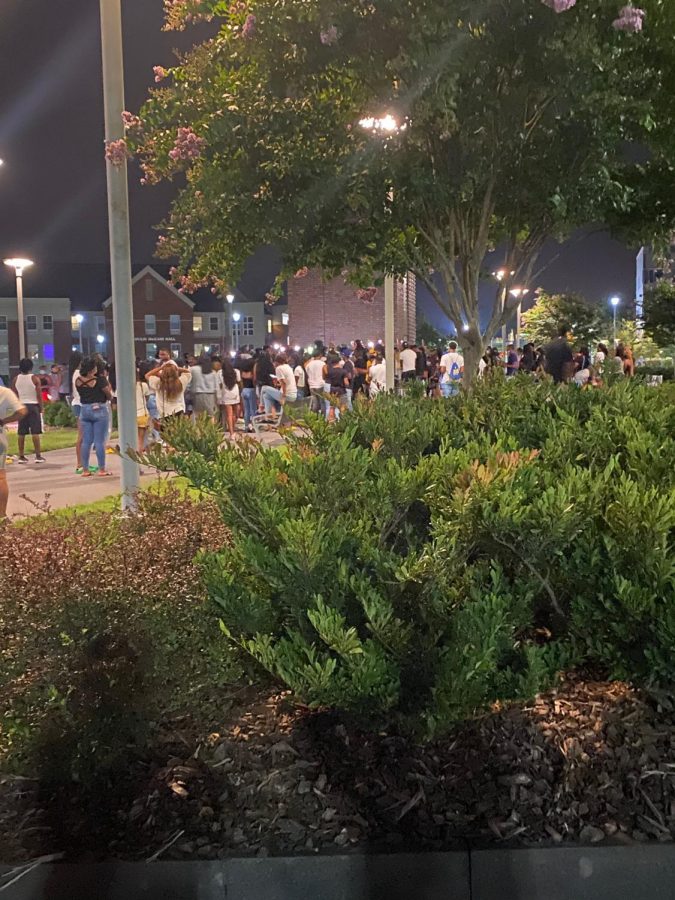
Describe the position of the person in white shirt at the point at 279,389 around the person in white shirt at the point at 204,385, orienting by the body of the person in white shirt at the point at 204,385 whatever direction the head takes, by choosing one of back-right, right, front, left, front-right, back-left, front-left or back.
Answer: front-right

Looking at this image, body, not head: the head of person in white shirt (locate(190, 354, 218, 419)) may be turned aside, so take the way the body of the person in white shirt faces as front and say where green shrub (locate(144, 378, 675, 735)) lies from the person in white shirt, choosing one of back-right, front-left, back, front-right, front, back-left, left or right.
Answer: back

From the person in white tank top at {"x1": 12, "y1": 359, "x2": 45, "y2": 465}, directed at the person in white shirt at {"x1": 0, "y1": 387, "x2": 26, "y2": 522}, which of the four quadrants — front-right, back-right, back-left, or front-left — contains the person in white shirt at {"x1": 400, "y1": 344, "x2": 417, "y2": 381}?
back-left

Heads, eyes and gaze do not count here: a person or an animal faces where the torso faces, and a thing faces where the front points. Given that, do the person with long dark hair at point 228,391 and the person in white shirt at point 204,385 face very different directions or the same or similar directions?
same or similar directions

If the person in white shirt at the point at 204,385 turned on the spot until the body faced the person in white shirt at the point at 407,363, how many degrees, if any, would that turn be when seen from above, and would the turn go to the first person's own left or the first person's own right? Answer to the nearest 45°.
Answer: approximately 45° to the first person's own right

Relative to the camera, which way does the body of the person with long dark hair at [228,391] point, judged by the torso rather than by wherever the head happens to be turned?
away from the camera

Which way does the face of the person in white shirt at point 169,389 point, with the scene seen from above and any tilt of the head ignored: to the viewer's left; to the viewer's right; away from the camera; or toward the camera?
away from the camera

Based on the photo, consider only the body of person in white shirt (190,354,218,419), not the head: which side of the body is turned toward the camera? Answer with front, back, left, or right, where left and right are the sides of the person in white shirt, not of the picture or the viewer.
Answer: back

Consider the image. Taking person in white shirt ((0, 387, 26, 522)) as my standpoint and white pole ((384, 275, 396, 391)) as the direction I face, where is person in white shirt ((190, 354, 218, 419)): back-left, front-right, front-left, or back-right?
front-left

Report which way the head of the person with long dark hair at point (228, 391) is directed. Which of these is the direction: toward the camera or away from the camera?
away from the camera

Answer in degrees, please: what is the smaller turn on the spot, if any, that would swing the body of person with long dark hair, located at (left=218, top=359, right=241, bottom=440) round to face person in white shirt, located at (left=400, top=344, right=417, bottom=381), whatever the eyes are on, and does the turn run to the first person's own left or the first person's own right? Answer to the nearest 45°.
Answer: approximately 45° to the first person's own right

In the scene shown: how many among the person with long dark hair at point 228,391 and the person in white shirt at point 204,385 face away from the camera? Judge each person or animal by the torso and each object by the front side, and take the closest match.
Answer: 2

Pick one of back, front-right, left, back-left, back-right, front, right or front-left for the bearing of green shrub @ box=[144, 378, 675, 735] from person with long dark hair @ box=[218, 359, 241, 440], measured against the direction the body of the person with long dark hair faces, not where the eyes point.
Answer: back
